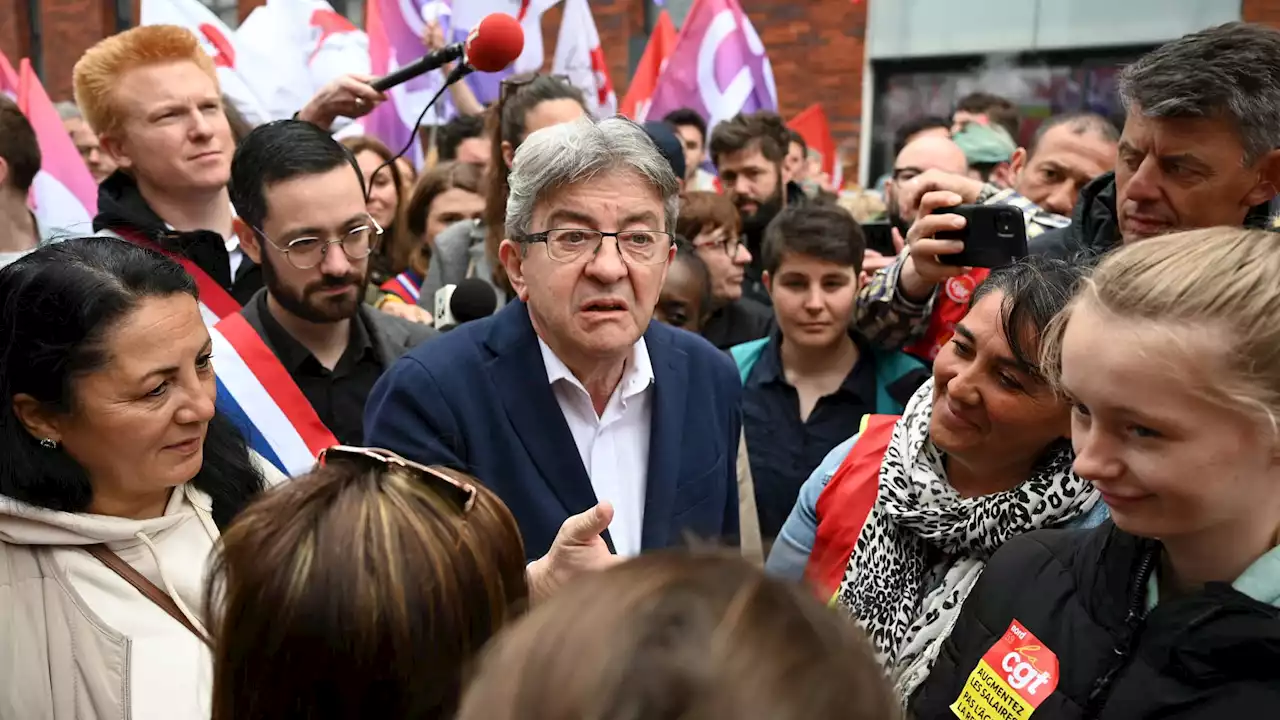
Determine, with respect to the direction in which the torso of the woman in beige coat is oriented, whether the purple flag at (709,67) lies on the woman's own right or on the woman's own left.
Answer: on the woman's own left

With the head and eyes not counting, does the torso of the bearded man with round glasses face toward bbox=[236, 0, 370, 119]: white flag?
no

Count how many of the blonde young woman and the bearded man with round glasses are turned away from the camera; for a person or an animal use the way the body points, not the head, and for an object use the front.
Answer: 0

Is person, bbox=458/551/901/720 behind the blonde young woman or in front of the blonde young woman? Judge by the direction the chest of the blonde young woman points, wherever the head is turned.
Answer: in front

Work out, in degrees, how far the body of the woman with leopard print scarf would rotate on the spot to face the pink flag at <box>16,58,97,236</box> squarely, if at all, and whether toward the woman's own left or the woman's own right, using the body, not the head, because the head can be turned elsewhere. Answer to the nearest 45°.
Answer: approximately 90° to the woman's own right

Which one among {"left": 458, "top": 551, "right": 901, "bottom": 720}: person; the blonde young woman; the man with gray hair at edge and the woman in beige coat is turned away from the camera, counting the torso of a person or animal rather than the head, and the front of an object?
the person

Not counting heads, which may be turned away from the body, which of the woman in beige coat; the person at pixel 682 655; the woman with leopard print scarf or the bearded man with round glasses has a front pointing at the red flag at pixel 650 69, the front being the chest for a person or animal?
the person

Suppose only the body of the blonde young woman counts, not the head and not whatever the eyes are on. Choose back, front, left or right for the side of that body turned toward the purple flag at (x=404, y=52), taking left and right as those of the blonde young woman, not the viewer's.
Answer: right

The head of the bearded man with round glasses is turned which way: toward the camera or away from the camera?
toward the camera

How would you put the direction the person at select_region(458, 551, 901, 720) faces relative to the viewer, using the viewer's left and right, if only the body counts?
facing away from the viewer

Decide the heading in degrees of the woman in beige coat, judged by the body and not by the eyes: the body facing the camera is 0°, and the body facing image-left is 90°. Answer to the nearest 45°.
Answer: approximately 315°

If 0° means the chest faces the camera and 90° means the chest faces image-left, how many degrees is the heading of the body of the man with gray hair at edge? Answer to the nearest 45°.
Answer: approximately 45°

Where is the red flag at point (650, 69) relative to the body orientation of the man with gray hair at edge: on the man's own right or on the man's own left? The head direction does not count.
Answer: on the man's own right

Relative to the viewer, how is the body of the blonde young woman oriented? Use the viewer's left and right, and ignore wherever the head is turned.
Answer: facing the viewer and to the left of the viewer

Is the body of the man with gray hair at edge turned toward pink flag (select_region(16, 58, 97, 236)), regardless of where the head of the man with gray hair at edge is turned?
no

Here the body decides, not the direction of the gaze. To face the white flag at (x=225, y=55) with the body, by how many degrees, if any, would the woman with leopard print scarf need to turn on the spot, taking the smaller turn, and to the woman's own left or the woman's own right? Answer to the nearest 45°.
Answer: approximately 90° to the woman's own right

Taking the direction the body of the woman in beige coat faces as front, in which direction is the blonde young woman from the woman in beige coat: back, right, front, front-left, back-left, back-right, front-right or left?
front

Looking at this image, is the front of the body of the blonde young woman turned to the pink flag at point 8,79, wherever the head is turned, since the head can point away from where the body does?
no

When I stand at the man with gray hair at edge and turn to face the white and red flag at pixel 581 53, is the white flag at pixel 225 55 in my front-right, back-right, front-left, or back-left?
front-left

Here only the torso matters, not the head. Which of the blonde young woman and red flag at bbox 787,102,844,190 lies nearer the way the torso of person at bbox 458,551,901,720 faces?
the red flag

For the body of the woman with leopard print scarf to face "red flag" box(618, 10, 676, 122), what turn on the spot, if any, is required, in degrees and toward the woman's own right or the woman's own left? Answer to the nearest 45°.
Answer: approximately 135° to the woman's own right
